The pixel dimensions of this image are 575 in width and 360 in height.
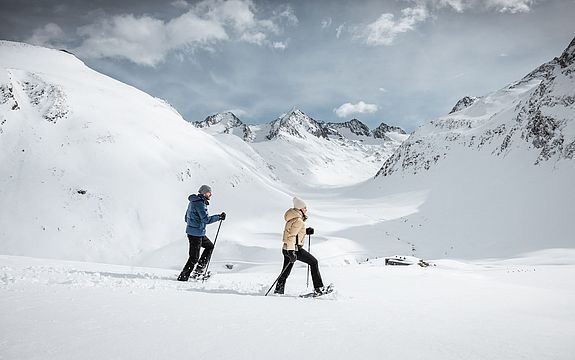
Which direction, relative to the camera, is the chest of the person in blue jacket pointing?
to the viewer's right
